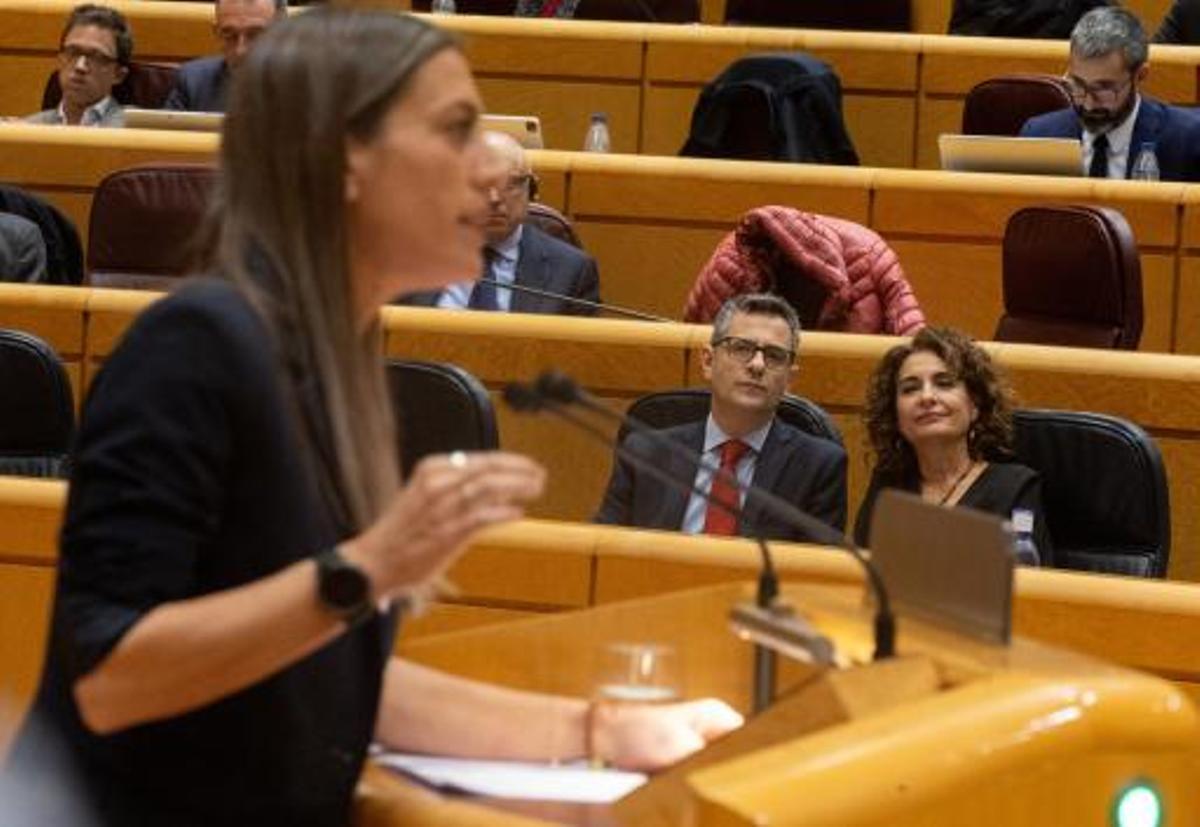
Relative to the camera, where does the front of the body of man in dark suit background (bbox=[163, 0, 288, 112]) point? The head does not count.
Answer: toward the camera

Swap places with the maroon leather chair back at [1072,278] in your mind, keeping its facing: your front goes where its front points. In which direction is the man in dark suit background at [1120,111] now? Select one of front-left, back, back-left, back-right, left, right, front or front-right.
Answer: back-right

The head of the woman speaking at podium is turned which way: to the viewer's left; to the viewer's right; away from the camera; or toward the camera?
to the viewer's right

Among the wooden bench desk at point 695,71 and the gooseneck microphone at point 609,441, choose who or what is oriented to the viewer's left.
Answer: the gooseneck microphone

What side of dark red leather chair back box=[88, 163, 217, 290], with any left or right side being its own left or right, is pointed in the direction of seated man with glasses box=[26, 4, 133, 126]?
back

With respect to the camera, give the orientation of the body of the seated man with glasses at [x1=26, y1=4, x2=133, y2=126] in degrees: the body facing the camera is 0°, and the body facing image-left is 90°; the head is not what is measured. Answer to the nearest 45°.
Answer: approximately 45°

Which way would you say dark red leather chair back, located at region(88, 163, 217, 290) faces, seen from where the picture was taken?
facing the viewer

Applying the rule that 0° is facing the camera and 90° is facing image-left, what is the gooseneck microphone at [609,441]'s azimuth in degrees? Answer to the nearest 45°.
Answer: approximately 90°

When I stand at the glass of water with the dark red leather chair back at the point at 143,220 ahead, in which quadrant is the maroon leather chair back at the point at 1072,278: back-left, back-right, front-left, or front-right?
front-right

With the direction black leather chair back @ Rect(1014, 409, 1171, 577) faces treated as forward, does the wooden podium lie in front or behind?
in front

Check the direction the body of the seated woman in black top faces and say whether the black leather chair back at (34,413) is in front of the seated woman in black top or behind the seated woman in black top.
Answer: in front

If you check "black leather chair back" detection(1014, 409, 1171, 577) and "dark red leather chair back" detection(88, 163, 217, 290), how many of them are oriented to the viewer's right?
0

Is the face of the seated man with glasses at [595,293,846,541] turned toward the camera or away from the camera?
toward the camera
